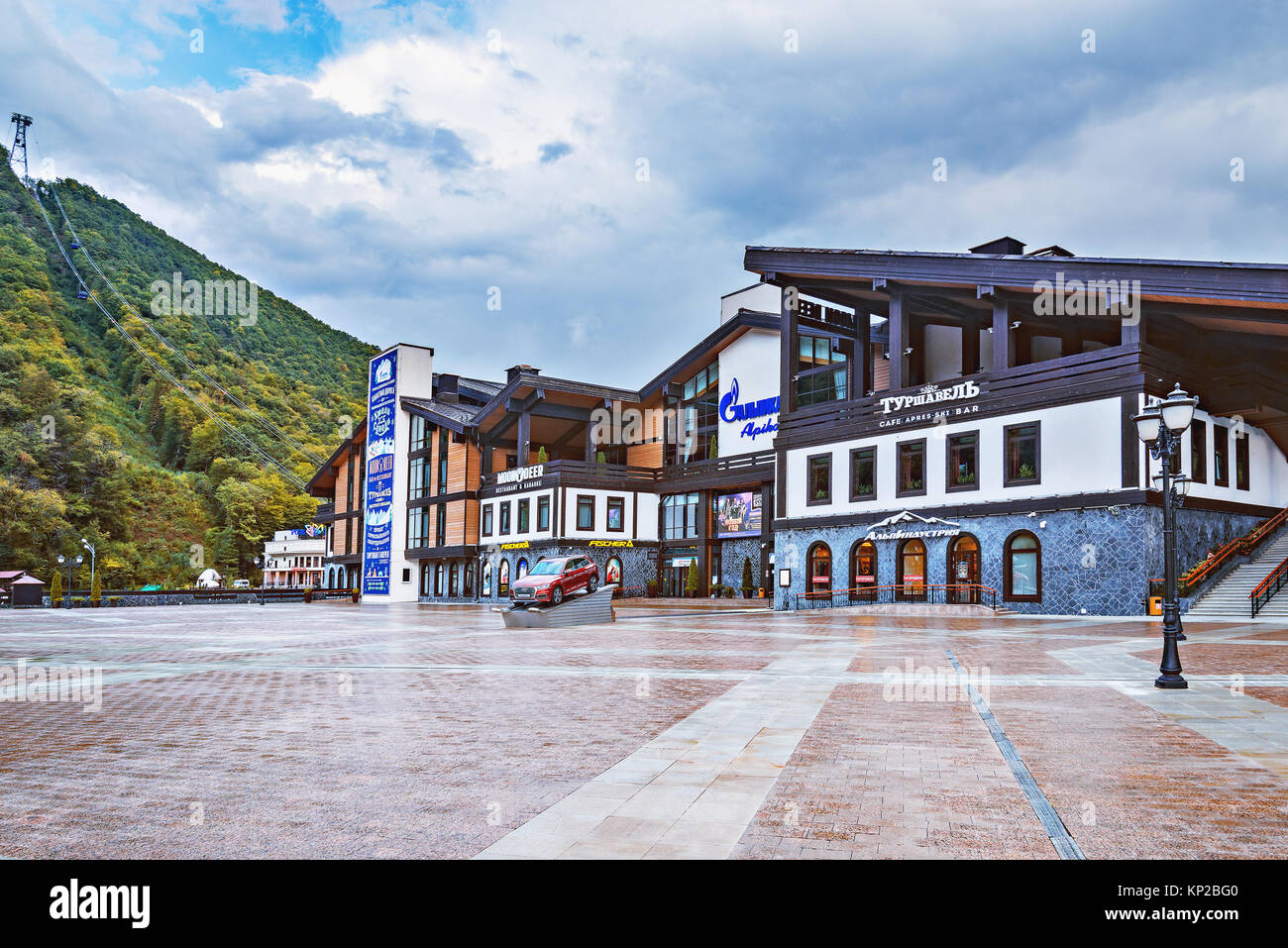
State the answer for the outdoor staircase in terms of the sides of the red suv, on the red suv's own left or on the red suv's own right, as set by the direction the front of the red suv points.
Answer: on the red suv's own left
